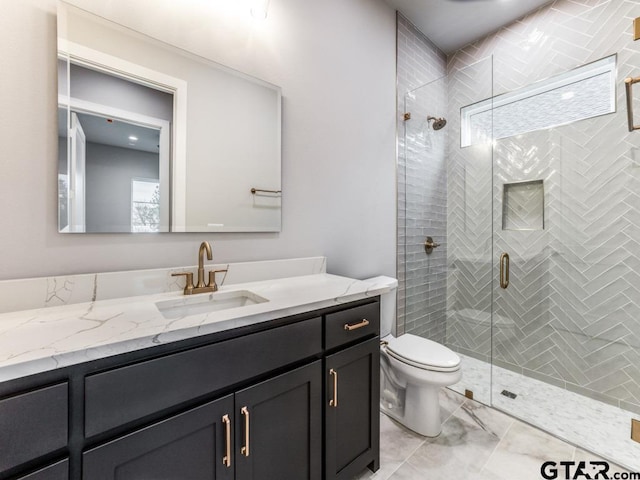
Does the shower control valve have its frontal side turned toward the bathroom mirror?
no

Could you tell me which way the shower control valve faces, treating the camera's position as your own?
facing the viewer and to the right of the viewer

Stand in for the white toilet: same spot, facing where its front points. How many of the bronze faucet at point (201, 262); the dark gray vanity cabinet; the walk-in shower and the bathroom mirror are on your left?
1

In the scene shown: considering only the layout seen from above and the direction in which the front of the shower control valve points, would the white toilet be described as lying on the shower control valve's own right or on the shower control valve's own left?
on the shower control valve's own right

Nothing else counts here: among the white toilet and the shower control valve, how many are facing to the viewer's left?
0

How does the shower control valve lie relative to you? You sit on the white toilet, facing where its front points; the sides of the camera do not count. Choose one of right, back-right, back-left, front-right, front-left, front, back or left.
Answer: back-left

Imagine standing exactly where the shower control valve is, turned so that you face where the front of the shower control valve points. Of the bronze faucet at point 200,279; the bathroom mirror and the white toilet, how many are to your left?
0

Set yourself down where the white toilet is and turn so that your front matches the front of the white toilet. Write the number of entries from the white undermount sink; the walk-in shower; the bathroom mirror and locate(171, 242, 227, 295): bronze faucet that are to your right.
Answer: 3

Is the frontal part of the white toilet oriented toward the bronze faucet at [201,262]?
no

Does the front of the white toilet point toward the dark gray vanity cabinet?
no

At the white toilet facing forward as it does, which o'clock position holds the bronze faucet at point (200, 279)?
The bronze faucet is roughly at 3 o'clock from the white toilet.

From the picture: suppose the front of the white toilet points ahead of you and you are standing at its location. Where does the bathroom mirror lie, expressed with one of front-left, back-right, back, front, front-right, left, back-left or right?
right
